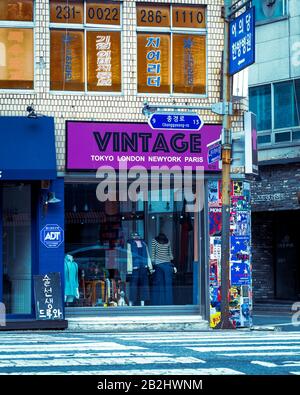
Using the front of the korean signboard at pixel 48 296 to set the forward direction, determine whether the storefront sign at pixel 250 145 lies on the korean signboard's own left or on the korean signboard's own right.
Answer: on the korean signboard's own left

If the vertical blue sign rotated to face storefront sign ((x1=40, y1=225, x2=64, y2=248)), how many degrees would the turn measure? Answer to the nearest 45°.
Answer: approximately 45° to its right

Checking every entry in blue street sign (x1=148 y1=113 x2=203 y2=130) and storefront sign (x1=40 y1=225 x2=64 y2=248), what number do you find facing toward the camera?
2

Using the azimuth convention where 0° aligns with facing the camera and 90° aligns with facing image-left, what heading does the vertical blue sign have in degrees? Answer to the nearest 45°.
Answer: approximately 45°
